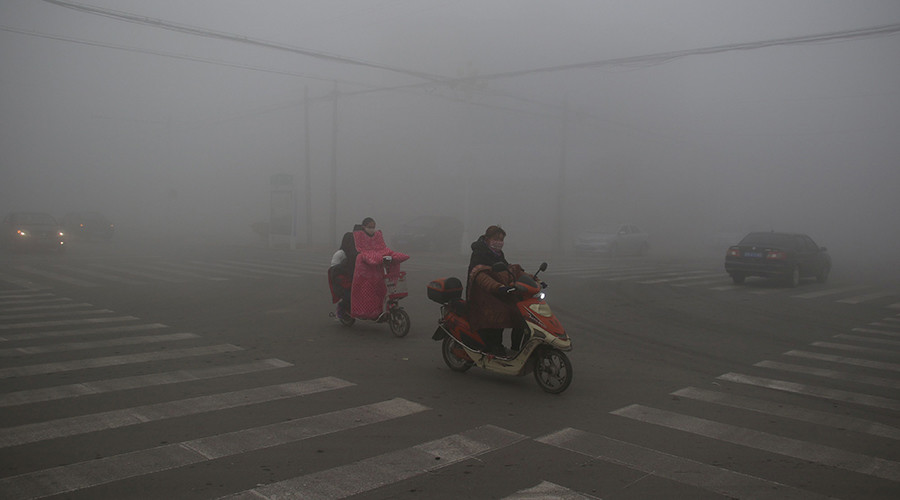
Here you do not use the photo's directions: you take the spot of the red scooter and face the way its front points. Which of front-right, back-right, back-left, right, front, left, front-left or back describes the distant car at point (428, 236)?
back-left

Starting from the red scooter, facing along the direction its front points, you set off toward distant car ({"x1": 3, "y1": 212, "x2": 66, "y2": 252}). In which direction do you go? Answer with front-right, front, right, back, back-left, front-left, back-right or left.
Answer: back

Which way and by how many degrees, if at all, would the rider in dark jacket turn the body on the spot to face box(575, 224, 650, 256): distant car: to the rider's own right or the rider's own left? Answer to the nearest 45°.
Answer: approximately 135° to the rider's own left

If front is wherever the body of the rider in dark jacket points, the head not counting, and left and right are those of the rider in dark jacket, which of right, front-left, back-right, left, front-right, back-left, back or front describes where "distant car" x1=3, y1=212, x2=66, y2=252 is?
back

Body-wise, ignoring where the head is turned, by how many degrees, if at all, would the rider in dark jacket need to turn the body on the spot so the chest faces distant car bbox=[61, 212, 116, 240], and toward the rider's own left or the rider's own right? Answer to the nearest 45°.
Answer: approximately 180°

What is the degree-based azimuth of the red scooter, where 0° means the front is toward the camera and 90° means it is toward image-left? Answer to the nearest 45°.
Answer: approximately 315°

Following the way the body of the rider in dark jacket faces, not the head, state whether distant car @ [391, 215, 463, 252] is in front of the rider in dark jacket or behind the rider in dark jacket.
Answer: behind
